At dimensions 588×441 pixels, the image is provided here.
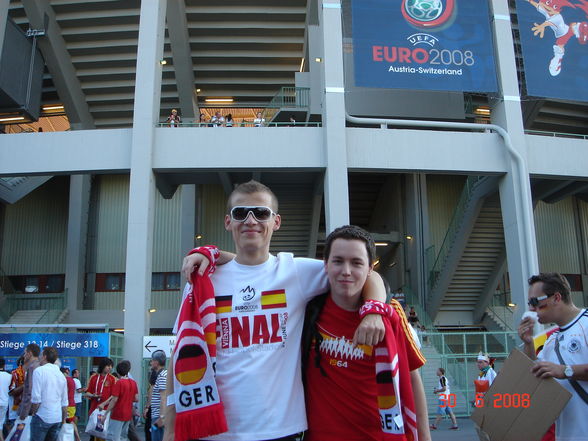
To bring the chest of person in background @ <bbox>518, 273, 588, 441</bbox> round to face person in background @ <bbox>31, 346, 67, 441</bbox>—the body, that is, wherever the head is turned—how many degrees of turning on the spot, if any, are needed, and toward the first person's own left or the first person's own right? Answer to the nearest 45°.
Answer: approximately 45° to the first person's own right

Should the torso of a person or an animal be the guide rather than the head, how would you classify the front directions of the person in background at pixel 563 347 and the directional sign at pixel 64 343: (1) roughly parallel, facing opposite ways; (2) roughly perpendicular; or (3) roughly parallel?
roughly perpendicular

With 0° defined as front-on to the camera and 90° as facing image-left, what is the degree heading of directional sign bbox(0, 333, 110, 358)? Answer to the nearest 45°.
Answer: approximately 0°

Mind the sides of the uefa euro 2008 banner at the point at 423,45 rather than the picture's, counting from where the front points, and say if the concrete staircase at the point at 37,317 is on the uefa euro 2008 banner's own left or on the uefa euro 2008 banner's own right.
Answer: on the uefa euro 2008 banner's own right

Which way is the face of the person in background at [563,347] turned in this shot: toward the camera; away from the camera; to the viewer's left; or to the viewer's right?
to the viewer's left

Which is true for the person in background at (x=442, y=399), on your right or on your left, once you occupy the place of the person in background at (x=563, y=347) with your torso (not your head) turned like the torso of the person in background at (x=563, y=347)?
on your right
